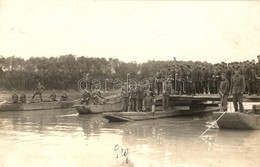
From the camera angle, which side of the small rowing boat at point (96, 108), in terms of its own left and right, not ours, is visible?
left

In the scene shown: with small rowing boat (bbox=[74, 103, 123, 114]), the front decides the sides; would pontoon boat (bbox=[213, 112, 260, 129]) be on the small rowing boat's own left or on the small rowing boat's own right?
on the small rowing boat's own left

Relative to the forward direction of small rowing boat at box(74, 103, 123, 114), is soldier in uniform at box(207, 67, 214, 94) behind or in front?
behind

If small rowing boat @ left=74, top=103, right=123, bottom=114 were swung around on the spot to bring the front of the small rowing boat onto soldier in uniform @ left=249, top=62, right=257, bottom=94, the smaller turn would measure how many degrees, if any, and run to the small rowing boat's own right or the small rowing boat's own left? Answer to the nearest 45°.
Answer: approximately 135° to the small rowing boat's own left
